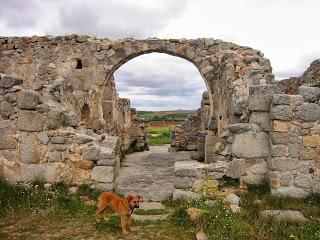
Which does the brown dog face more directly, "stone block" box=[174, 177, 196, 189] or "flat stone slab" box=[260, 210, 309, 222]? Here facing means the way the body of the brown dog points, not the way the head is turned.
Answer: the flat stone slab

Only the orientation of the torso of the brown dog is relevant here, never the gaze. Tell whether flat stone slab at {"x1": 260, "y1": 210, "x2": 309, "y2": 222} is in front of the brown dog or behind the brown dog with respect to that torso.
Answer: in front

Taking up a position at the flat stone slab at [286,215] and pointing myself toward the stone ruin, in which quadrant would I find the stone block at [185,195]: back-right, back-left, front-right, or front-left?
front-left

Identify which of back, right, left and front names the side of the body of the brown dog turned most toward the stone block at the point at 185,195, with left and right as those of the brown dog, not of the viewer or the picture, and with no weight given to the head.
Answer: left

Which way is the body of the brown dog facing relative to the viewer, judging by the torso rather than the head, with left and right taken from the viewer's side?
facing the viewer and to the right of the viewer

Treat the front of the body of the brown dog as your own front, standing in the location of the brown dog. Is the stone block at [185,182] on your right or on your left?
on your left
